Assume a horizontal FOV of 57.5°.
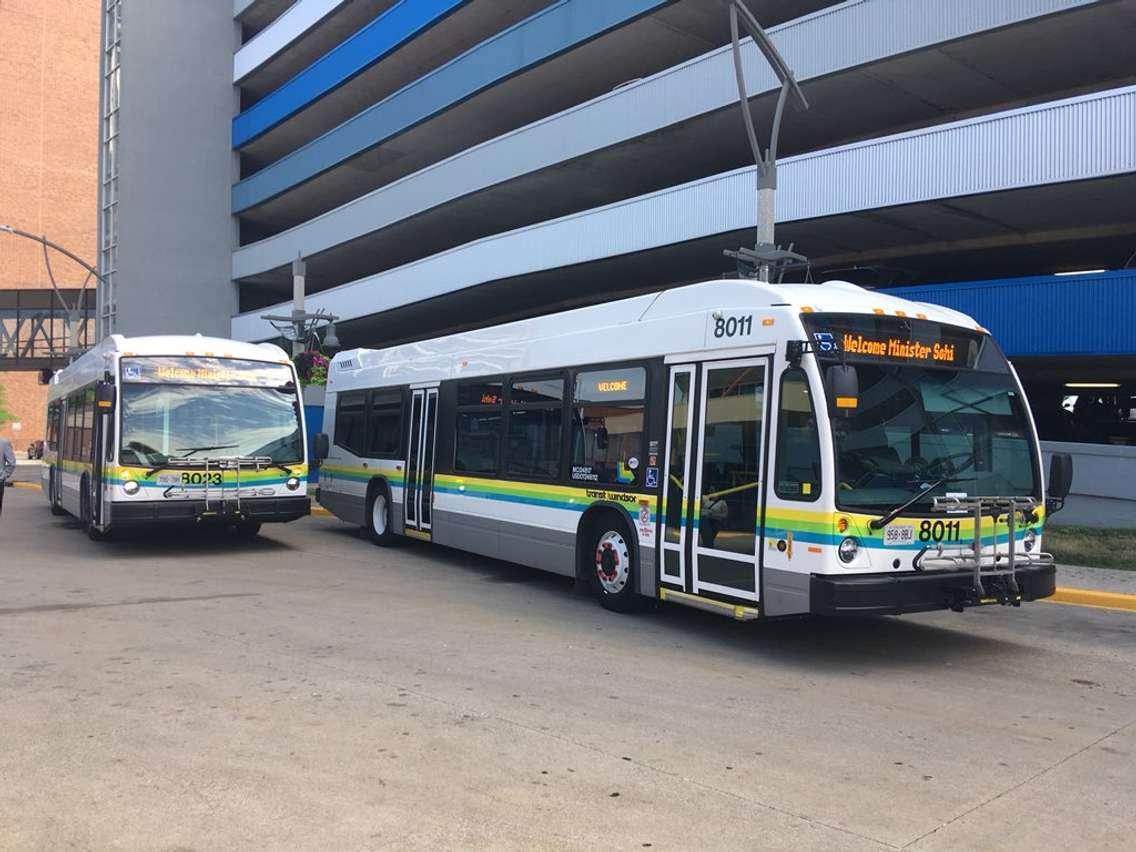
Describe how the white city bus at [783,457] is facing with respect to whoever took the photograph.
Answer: facing the viewer and to the right of the viewer

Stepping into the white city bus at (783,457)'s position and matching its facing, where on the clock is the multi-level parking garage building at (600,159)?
The multi-level parking garage building is roughly at 7 o'clock from the white city bus.

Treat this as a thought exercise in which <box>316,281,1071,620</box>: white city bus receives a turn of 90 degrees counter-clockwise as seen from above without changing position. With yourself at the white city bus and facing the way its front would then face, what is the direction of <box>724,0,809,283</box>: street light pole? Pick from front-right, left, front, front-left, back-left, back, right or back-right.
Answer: front-left

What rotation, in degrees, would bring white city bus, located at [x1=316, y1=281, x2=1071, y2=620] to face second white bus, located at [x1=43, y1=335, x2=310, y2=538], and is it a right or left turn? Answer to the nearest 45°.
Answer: approximately 180°

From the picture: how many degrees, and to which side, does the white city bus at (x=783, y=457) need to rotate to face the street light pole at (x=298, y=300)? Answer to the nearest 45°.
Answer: approximately 180°
